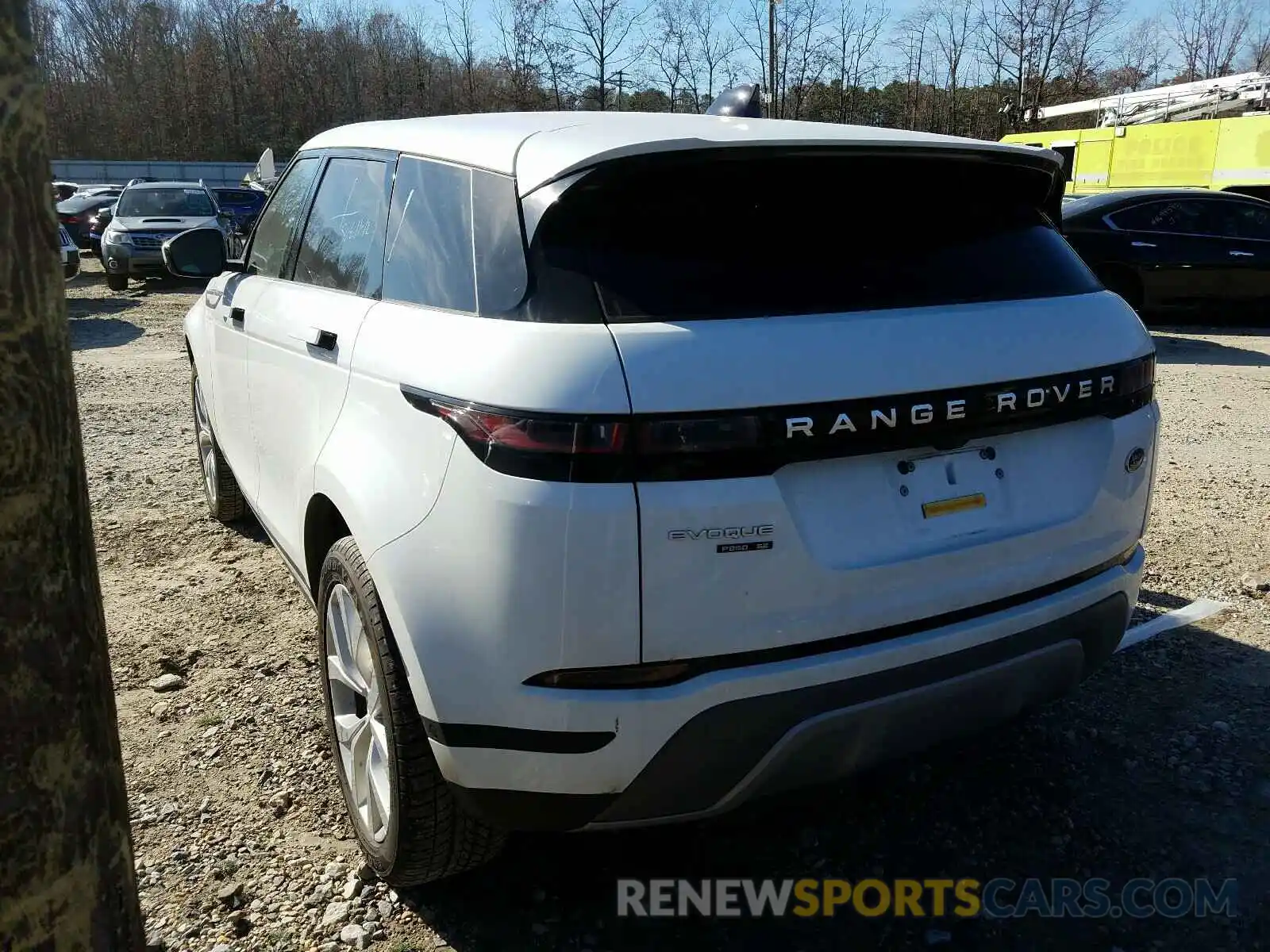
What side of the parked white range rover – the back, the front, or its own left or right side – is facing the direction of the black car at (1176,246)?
right

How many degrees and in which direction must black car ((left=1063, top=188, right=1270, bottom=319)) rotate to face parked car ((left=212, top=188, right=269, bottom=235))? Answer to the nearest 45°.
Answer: approximately 180°

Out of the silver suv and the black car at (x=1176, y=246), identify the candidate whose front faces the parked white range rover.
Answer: the silver suv

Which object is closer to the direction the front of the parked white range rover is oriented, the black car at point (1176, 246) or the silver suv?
the silver suv

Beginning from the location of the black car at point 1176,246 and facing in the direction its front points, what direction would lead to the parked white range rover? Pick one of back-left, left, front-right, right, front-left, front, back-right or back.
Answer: right

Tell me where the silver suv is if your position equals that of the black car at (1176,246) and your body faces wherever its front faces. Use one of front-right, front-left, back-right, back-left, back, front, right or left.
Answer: back

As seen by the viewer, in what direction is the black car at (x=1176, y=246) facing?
to the viewer's right

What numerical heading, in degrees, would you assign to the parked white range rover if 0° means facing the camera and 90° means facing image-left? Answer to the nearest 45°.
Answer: approximately 135°

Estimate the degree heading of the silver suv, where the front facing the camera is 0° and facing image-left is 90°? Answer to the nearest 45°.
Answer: approximately 0°

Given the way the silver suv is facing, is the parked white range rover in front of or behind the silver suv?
in front
